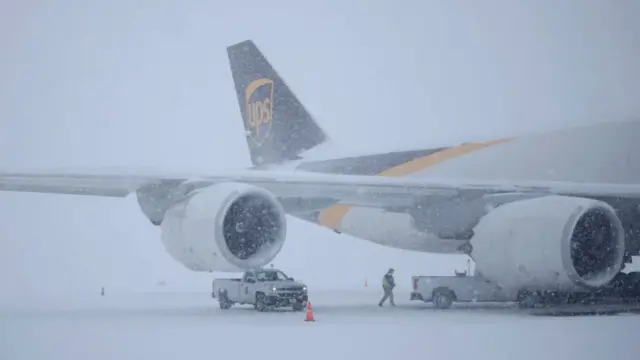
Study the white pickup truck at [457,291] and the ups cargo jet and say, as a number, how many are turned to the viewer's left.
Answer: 0

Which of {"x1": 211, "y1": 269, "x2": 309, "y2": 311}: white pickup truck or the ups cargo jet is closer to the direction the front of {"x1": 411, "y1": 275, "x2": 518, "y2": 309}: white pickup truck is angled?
the ups cargo jet

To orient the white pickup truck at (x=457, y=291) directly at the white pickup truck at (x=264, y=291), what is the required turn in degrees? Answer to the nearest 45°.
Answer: approximately 180°

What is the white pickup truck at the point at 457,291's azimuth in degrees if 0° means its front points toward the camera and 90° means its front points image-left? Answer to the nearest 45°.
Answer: approximately 270°

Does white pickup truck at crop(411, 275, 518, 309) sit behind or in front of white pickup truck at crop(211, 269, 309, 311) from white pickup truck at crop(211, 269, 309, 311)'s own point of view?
in front

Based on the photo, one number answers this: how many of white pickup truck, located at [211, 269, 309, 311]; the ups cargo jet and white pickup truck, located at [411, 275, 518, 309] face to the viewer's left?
0

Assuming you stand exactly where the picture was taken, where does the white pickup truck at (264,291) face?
facing the viewer and to the right of the viewer

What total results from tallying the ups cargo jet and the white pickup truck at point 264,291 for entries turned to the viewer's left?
0
